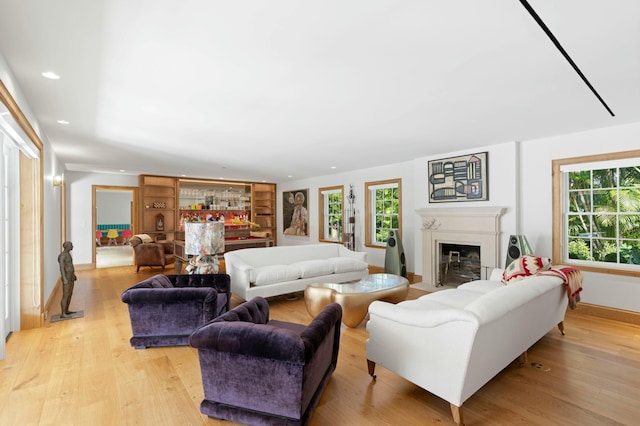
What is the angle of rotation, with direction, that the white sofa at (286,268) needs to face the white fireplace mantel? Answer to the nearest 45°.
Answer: approximately 45° to its left

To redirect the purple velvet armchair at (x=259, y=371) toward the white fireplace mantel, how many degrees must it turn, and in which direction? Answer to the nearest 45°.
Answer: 0° — it already faces it

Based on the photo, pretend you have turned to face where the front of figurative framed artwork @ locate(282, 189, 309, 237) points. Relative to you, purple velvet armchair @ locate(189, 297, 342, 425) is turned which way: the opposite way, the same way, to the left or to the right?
the opposite way

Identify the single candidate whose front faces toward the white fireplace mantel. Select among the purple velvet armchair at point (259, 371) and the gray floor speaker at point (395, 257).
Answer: the purple velvet armchair

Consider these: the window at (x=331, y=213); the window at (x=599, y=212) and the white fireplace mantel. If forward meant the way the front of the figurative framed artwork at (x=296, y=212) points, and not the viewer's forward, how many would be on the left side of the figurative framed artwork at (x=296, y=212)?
3

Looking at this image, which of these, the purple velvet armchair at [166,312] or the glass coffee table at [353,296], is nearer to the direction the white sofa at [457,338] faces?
the glass coffee table

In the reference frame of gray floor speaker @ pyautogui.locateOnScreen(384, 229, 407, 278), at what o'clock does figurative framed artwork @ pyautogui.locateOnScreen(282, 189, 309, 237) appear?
The figurative framed artwork is roughly at 3 o'clock from the gray floor speaker.

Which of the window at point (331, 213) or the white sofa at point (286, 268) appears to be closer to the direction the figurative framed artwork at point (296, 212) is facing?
the white sofa

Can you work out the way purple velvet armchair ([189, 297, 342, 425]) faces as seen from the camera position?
facing away from the viewer and to the right of the viewer

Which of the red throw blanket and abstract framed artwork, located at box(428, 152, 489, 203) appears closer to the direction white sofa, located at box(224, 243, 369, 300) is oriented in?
the red throw blanket

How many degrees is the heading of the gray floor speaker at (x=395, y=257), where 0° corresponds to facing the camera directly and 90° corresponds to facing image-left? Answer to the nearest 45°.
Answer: approximately 45°
